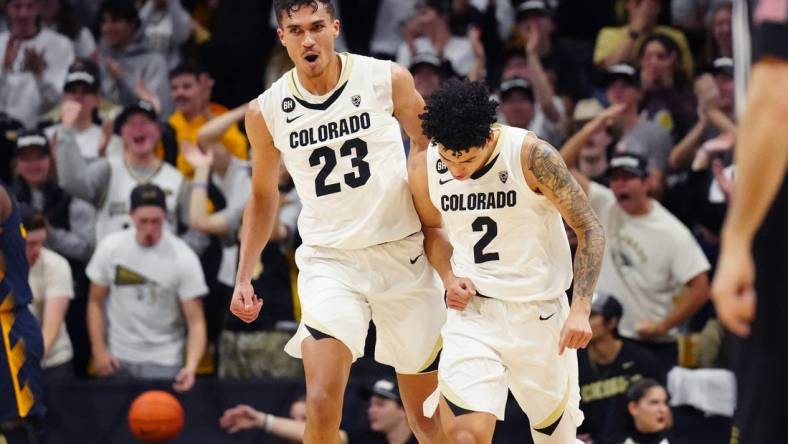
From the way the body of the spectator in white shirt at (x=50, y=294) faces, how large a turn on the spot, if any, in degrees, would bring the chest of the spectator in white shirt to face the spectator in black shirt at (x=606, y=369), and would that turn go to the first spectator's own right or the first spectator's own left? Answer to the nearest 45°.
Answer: approximately 90° to the first spectator's own left

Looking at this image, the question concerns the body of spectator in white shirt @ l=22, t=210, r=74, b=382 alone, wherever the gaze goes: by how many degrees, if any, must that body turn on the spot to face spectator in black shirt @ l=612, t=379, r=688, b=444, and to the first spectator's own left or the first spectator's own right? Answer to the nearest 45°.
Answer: approximately 90° to the first spectator's own left

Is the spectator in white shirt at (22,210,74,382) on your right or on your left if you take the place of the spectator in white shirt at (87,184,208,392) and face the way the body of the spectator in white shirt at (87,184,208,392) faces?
on your right

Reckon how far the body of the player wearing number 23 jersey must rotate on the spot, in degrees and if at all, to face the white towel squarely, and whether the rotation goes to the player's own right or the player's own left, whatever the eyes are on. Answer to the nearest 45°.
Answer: approximately 135° to the player's own left

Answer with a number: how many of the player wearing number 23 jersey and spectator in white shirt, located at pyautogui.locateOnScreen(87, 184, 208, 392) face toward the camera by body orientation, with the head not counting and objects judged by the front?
2
